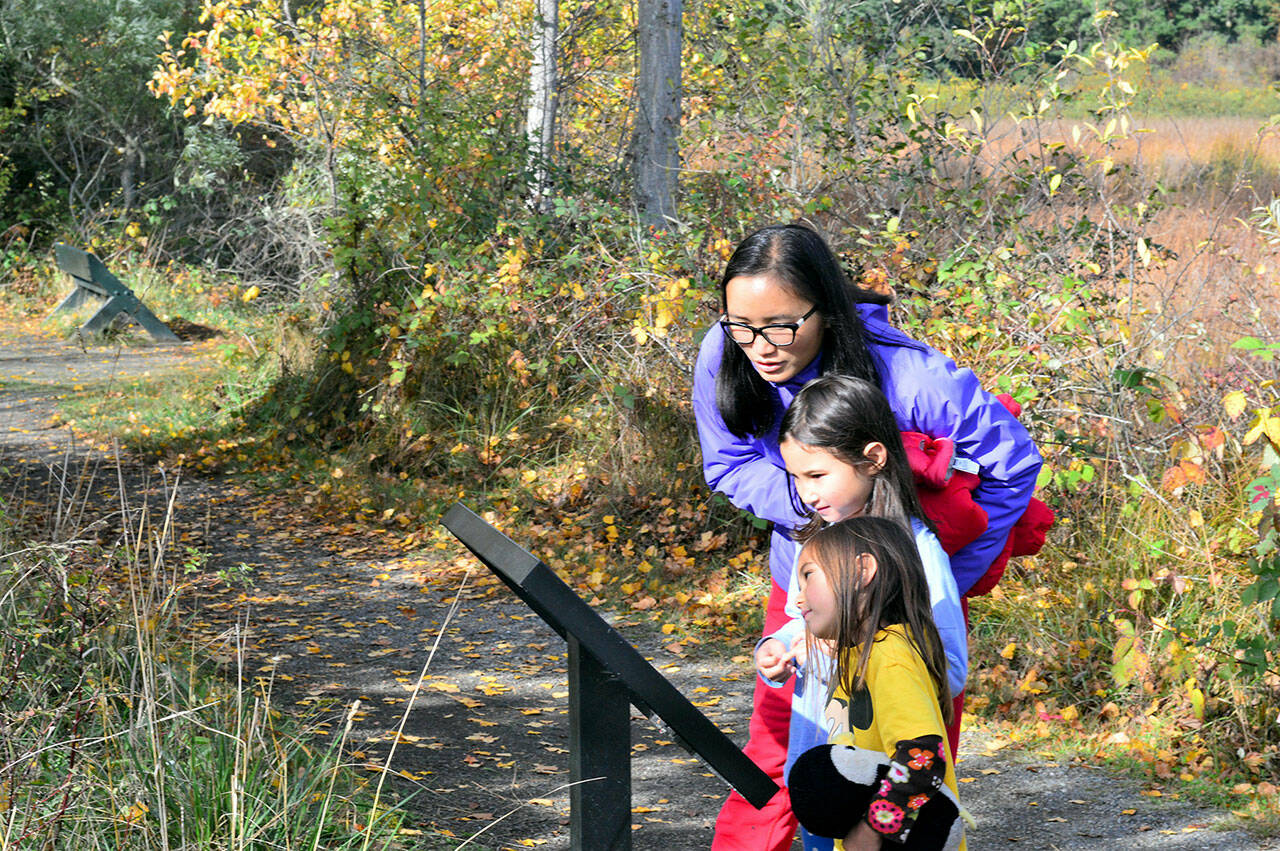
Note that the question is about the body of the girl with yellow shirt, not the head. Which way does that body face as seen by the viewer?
to the viewer's left

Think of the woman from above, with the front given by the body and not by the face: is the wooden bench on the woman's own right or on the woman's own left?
on the woman's own right

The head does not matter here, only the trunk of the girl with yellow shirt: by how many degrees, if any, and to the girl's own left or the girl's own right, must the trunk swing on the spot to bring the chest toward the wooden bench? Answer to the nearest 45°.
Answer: approximately 45° to the girl's own right

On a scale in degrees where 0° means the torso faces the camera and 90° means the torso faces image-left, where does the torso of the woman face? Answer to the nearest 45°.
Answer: approximately 45°
